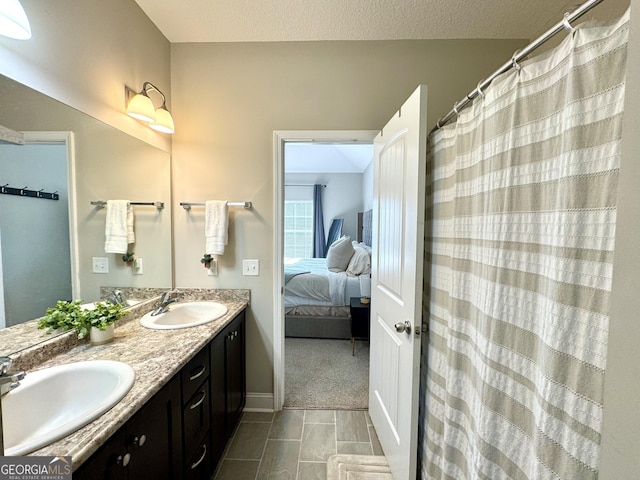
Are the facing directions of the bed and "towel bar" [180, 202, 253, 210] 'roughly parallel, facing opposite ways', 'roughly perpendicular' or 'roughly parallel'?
roughly perpendicular

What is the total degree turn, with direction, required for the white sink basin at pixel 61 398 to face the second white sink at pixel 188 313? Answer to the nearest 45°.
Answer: approximately 90° to its left

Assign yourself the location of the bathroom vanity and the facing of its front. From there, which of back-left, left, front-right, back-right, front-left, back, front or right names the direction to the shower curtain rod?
front

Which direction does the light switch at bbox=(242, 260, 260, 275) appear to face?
toward the camera

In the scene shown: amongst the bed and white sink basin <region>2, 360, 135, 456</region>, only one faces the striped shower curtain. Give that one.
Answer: the white sink basin

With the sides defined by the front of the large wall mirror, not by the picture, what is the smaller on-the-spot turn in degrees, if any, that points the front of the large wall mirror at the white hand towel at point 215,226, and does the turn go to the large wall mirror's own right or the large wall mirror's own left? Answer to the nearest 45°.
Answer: approximately 45° to the large wall mirror's own left

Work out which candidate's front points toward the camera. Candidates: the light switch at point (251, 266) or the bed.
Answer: the light switch

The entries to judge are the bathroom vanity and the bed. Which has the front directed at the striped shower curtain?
the bathroom vanity

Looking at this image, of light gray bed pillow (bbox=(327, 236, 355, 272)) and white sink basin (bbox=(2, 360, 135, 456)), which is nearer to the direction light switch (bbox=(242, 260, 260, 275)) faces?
the white sink basin

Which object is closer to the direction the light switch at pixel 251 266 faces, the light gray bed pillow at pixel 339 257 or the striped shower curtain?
the striped shower curtain

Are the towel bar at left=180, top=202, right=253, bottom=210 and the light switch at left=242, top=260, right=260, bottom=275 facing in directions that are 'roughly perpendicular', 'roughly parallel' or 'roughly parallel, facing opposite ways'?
roughly parallel

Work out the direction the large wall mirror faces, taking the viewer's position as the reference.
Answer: facing the viewer and to the right of the viewer

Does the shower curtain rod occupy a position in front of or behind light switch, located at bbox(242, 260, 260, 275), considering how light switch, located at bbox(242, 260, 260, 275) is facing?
in front

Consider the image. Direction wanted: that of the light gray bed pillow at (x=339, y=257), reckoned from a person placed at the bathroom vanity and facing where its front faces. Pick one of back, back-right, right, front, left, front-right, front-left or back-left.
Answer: left

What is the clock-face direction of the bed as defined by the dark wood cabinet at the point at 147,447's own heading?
The bed is roughly at 9 o'clock from the dark wood cabinet.

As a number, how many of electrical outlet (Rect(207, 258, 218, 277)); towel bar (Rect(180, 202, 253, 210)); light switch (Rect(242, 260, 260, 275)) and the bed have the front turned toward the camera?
3

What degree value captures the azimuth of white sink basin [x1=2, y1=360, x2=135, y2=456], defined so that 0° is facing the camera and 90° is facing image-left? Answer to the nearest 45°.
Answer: approximately 315°

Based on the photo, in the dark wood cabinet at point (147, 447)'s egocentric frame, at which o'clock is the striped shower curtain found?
The striped shower curtain is roughly at 12 o'clock from the dark wood cabinet.
